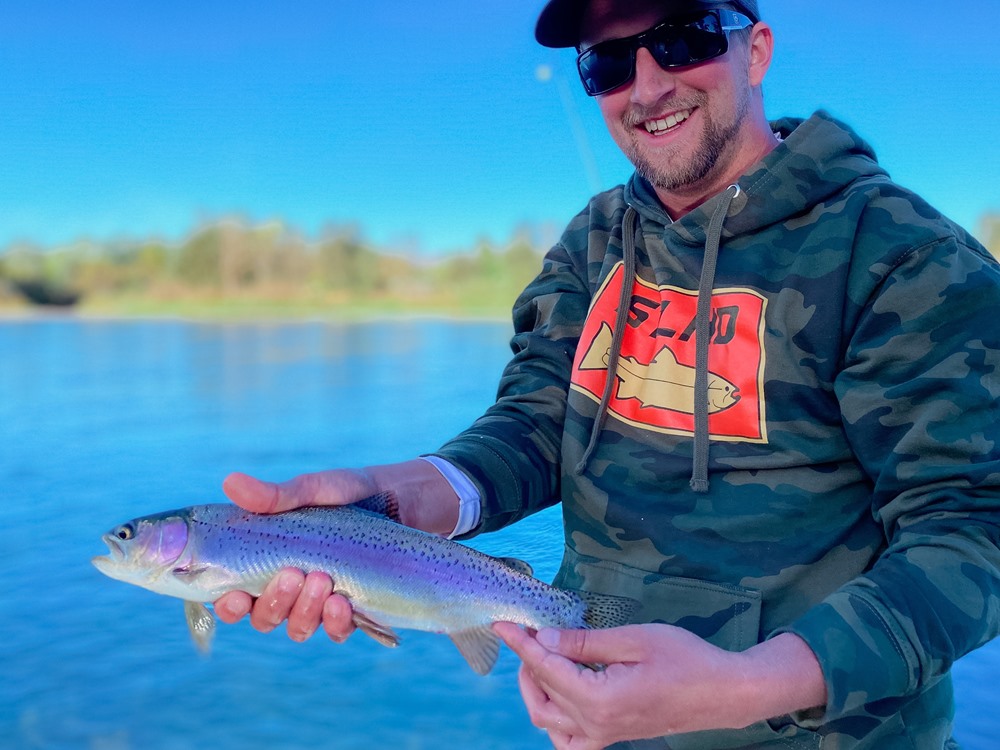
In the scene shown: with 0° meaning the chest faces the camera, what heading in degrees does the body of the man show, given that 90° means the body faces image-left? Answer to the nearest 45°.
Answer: approximately 45°

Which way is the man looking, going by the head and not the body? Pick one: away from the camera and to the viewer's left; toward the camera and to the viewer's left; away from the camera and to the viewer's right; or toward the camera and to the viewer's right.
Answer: toward the camera and to the viewer's left
